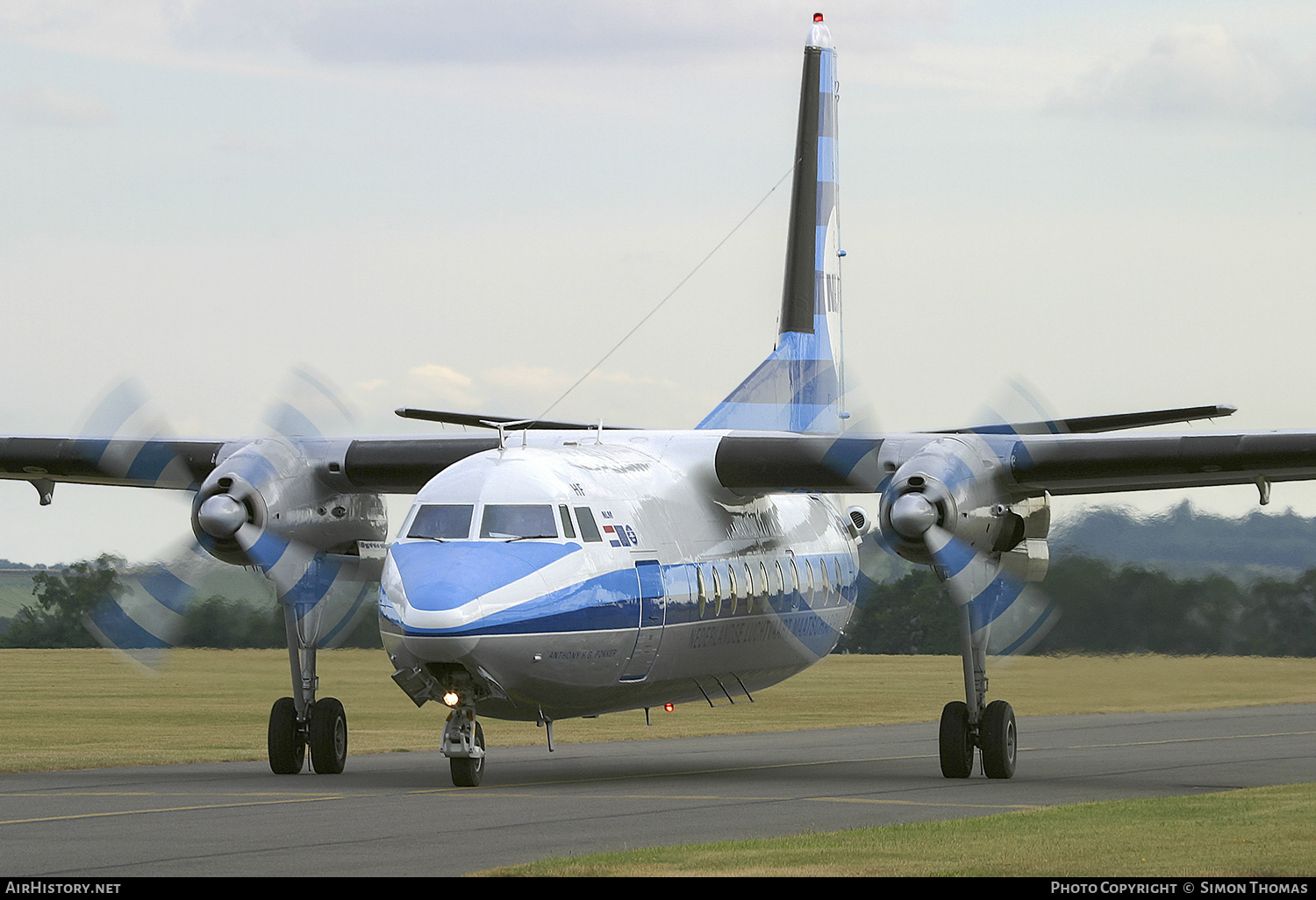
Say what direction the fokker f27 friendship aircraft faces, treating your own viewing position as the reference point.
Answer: facing the viewer
